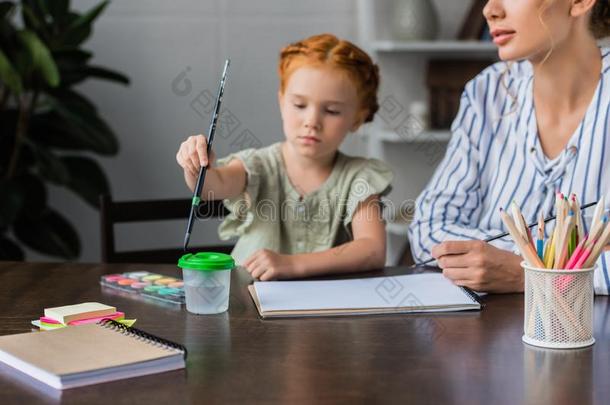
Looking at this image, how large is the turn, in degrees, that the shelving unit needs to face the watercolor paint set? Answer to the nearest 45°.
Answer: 0° — it already faces it

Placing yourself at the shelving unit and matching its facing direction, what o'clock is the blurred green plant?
The blurred green plant is roughly at 2 o'clock from the shelving unit.

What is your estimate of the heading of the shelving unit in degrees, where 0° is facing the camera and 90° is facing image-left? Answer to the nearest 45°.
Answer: approximately 0°

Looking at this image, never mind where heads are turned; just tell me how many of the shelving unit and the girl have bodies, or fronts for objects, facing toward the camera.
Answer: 2

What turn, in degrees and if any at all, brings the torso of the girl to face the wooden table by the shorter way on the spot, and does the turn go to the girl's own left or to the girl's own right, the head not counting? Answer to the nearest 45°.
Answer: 0° — they already face it

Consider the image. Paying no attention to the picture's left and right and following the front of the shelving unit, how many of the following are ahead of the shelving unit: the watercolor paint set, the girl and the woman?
3

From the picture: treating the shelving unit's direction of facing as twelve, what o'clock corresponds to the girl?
The girl is roughly at 12 o'clock from the shelving unit.

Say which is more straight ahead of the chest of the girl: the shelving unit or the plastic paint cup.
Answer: the plastic paint cup
